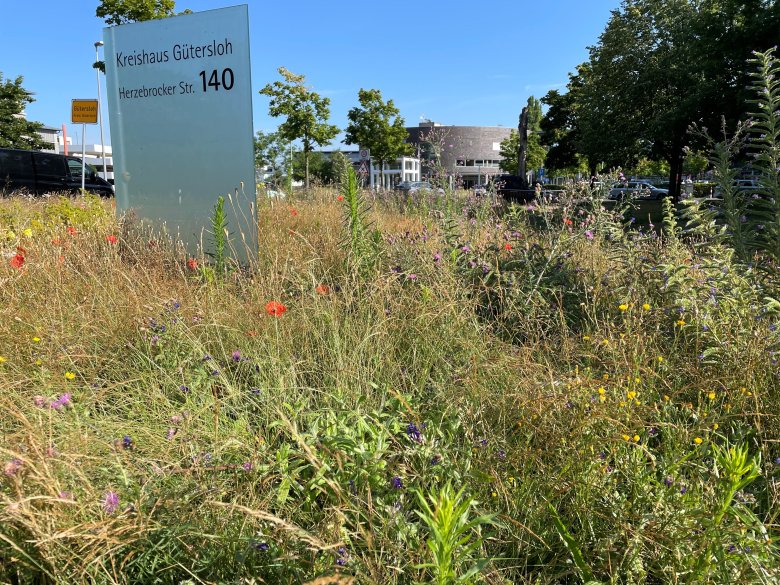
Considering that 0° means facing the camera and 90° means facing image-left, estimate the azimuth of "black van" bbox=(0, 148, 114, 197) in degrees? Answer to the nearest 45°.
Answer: approximately 270°

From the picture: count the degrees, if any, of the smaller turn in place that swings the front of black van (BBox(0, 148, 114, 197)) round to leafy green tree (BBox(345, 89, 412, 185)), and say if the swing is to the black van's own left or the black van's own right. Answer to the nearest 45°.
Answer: approximately 45° to the black van's own left

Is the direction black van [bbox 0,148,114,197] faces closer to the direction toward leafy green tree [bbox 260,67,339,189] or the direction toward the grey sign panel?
the leafy green tree

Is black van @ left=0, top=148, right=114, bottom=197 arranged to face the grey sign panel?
no

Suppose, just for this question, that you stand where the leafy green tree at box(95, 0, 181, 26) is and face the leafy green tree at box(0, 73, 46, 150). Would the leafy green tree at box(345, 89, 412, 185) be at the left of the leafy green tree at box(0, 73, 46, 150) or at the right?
right

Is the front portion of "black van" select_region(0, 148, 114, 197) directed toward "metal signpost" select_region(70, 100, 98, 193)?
no

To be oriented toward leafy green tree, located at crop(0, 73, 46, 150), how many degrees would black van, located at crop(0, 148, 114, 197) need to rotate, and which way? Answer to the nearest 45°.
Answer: approximately 90° to its left
